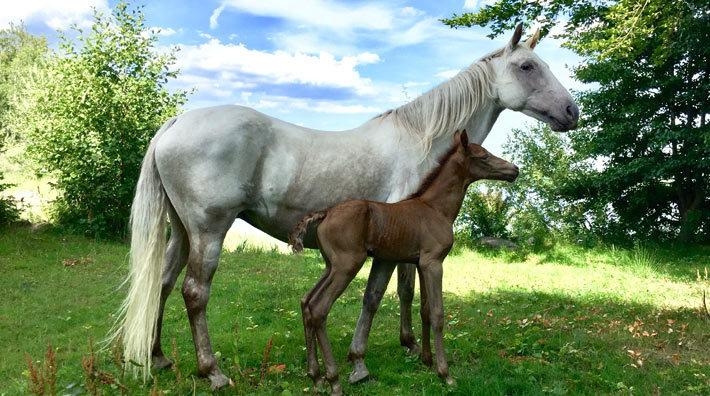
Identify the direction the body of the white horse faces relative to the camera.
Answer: to the viewer's right

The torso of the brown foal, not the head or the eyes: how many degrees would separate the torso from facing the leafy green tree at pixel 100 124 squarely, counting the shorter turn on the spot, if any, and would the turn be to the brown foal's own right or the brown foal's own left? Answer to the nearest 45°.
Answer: approximately 135° to the brown foal's own left

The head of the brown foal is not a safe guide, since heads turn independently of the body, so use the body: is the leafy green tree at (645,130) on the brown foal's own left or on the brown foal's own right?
on the brown foal's own left

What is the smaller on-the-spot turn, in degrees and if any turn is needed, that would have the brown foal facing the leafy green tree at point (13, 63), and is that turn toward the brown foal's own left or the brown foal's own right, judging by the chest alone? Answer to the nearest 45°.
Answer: approximately 135° to the brown foal's own left

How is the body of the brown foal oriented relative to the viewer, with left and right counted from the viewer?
facing to the right of the viewer

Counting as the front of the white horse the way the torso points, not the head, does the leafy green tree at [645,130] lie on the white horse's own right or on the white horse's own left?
on the white horse's own left
